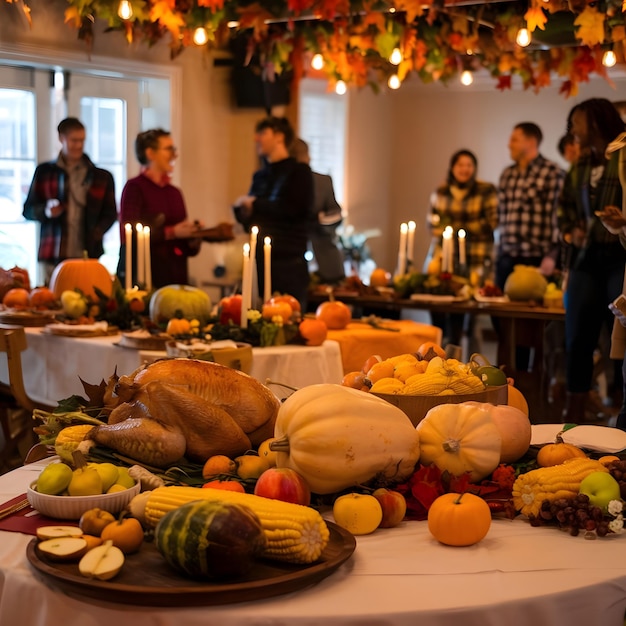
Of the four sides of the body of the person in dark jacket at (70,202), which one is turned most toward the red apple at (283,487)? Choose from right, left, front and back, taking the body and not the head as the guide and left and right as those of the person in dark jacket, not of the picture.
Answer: front

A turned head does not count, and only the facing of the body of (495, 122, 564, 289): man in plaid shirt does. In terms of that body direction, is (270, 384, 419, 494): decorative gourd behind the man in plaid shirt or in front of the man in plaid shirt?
in front

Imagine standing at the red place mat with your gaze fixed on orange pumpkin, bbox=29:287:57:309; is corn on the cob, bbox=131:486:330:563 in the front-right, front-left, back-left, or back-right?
back-right

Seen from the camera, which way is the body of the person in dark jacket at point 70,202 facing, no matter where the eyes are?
toward the camera

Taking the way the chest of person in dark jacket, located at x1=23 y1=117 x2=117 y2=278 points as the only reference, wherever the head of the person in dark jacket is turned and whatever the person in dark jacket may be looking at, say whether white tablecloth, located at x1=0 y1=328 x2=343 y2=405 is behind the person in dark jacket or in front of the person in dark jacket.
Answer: in front

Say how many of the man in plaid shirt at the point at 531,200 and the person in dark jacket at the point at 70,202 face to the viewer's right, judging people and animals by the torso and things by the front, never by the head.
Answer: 0

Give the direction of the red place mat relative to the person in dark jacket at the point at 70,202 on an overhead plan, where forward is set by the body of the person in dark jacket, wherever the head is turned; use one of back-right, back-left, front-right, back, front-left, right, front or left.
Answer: front

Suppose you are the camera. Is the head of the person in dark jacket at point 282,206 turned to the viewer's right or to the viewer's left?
to the viewer's left

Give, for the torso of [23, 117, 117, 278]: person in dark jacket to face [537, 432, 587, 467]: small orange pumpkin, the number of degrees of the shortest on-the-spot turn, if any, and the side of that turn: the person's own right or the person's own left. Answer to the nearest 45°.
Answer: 0° — they already face it

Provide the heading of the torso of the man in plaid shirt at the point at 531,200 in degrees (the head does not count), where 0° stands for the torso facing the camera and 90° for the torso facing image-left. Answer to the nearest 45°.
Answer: approximately 45°

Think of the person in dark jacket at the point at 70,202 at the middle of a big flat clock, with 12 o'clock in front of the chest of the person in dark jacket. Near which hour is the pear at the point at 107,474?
The pear is roughly at 12 o'clock from the person in dark jacket.

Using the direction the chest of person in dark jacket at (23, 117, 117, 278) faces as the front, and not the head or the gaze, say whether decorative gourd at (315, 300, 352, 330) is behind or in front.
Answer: in front
